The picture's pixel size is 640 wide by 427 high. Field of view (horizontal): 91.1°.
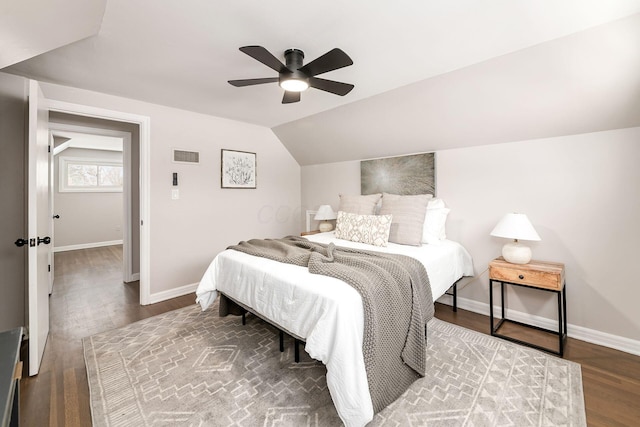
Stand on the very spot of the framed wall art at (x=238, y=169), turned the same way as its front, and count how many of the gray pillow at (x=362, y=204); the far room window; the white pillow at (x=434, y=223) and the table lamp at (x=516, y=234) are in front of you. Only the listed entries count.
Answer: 3

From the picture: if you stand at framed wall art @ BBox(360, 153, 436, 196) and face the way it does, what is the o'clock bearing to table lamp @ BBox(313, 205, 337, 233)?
The table lamp is roughly at 2 o'clock from the framed wall art.

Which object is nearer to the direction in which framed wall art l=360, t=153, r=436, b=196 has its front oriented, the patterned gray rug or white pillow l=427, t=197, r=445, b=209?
the patterned gray rug

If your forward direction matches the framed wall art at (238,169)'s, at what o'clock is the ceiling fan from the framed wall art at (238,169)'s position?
The ceiling fan is roughly at 1 o'clock from the framed wall art.

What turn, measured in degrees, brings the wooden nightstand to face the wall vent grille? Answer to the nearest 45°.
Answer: approximately 45° to its right

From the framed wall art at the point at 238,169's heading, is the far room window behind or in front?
behind

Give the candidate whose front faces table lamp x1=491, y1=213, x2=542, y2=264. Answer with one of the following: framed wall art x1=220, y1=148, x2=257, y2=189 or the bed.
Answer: the framed wall art

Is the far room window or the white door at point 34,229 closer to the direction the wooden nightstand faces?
the white door

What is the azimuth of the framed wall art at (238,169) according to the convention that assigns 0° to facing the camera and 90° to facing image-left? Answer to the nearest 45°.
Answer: approximately 315°

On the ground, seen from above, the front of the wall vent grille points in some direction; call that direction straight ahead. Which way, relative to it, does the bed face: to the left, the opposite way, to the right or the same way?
to the right
